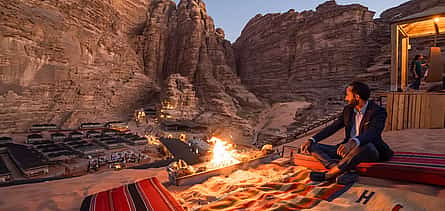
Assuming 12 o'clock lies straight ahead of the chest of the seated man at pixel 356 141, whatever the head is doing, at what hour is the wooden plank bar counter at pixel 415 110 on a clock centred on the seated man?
The wooden plank bar counter is roughly at 5 o'clock from the seated man.

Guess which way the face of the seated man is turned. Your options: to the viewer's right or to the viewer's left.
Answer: to the viewer's left

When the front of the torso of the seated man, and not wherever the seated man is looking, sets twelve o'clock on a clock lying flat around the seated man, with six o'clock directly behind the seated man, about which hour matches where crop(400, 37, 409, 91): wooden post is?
The wooden post is roughly at 5 o'clock from the seated man.

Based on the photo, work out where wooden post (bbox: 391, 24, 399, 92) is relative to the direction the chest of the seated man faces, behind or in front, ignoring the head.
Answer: behind

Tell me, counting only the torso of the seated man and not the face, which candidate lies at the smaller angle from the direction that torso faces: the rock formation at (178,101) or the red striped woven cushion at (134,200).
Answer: the red striped woven cushion

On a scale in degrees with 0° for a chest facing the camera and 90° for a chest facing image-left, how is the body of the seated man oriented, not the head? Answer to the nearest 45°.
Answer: approximately 45°

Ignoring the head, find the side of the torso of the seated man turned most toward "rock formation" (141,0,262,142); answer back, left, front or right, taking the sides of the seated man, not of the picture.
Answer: right

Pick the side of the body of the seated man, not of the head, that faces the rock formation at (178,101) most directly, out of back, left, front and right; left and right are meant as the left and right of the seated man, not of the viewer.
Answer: right

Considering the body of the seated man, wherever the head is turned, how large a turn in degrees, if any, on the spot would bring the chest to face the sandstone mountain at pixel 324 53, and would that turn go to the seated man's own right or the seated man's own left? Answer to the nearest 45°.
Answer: approximately 135° to the seated man's own right
